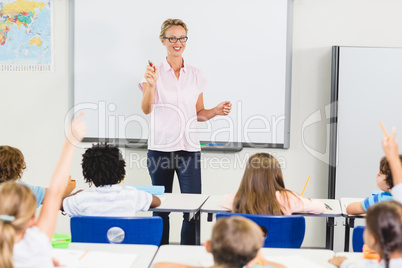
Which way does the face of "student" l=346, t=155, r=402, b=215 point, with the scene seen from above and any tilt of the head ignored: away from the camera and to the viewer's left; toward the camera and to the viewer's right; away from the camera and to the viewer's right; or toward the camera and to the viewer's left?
away from the camera and to the viewer's left

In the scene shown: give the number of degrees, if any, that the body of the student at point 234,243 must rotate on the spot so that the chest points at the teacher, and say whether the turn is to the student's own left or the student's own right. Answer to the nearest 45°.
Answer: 0° — they already face them

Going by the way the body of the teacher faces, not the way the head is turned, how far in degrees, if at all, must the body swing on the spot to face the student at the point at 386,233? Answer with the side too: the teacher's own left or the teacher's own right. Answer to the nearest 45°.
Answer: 0° — they already face them

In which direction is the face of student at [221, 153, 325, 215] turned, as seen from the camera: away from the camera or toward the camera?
away from the camera

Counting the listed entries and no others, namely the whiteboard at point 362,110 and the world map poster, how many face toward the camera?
2

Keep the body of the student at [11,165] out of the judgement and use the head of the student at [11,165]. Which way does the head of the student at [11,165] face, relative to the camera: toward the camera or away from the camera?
away from the camera

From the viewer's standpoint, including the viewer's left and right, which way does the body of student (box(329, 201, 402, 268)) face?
facing away from the viewer and to the left of the viewer

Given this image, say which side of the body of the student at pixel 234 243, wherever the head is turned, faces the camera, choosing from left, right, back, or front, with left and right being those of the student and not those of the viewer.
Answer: back

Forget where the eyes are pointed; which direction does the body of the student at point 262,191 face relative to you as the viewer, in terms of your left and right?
facing away from the viewer

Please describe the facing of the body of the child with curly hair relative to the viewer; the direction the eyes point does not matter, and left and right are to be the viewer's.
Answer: facing away from the viewer

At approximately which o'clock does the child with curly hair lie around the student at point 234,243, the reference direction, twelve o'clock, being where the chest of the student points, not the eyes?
The child with curly hair is roughly at 11 o'clock from the student.
